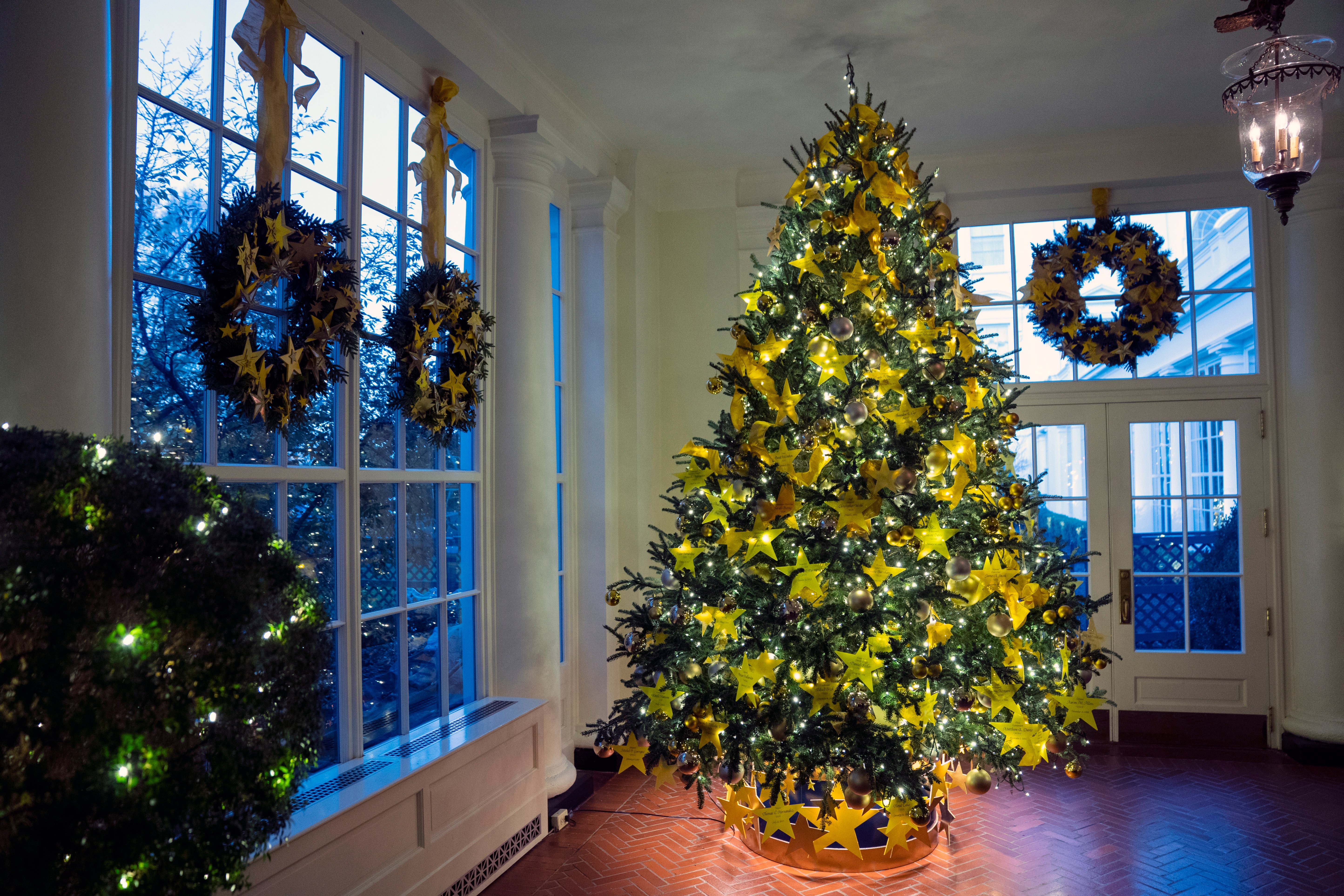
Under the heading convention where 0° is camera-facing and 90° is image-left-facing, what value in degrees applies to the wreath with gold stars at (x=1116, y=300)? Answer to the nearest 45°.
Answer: approximately 0°

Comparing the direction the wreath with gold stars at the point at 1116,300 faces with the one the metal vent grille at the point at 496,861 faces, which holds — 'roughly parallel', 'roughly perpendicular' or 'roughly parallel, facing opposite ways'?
roughly perpendicular

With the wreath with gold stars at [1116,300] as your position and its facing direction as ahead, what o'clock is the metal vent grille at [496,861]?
The metal vent grille is roughly at 1 o'clock from the wreath with gold stars.

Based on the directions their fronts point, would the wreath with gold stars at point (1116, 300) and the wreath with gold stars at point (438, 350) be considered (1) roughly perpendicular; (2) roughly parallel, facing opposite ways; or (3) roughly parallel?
roughly perpendicular

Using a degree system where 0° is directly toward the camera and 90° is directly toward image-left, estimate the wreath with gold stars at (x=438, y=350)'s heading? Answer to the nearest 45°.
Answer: approximately 315°

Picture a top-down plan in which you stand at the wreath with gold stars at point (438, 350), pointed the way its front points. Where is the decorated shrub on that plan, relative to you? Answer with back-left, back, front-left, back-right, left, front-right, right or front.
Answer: front-right

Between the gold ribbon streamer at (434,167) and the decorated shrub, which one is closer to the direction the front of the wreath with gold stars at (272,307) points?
the decorated shrub

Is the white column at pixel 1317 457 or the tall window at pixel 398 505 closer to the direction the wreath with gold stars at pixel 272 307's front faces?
the white column

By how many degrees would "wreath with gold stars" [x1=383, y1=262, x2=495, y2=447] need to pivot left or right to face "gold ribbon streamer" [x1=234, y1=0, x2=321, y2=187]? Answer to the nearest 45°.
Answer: approximately 90° to its right

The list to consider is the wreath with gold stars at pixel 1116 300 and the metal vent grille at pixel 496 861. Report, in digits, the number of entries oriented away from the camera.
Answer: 0
